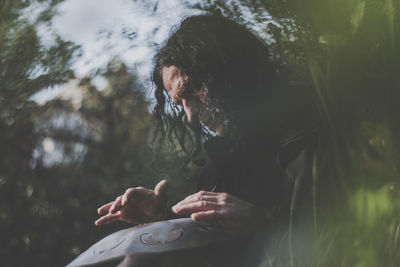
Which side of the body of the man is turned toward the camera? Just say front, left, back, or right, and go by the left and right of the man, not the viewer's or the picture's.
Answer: left
